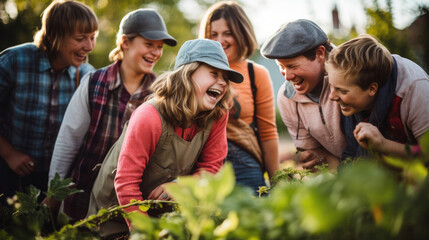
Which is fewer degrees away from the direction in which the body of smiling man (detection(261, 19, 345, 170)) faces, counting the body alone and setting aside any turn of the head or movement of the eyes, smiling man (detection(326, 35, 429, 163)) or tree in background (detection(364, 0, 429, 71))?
the smiling man

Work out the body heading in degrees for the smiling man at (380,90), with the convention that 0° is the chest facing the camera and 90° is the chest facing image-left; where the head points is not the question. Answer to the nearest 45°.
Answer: approximately 90°

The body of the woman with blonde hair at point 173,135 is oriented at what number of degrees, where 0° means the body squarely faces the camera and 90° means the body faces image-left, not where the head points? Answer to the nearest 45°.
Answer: approximately 315°

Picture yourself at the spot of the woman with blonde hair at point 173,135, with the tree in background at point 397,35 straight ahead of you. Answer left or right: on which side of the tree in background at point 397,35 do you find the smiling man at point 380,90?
right

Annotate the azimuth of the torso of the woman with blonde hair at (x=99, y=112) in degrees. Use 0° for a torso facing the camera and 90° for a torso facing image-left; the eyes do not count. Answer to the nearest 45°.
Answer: approximately 315°

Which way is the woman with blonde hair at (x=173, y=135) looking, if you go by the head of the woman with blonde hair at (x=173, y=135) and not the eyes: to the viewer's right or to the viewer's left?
to the viewer's right

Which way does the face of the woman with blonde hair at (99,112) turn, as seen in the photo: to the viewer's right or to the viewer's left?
to the viewer's right
